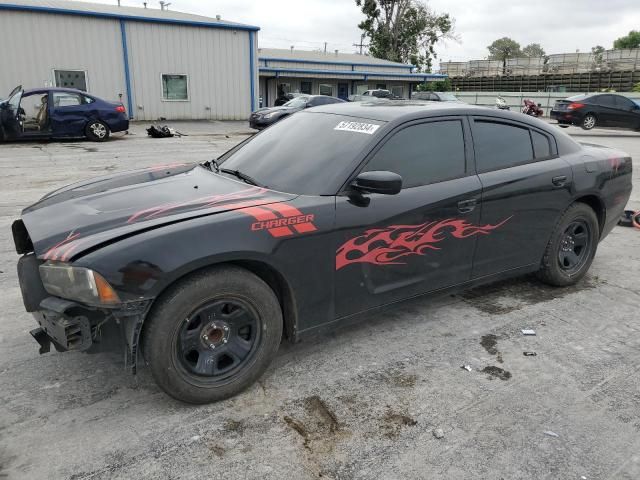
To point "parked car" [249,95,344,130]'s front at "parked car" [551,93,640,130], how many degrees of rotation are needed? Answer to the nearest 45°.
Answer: approximately 135° to its left

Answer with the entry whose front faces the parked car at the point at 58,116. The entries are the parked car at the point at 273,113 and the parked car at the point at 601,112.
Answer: the parked car at the point at 273,113

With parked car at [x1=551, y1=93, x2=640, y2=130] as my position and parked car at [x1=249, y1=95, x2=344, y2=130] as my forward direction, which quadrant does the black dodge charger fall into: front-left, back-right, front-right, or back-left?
front-left

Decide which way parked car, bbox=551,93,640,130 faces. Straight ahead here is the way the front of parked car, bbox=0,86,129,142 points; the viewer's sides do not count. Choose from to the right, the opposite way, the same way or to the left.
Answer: the opposite way

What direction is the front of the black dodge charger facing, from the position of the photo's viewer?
facing the viewer and to the left of the viewer

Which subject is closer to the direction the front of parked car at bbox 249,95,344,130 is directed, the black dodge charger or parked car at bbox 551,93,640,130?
the black dodge charger

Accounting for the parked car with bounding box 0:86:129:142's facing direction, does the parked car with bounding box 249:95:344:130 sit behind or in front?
behind

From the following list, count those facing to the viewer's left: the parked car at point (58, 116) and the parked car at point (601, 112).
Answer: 1

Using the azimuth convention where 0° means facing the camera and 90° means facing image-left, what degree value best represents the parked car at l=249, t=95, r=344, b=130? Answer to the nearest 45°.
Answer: approximately 45°

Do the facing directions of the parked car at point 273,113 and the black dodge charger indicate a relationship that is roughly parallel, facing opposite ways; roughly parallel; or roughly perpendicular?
roughly parallel

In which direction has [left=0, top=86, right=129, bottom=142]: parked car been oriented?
to the viewer's left

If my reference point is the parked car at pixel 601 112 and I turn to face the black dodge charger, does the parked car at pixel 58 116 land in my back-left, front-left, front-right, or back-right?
front-right

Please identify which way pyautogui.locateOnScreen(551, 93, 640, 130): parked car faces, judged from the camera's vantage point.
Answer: facing away from the viewer and to the right of the viewer

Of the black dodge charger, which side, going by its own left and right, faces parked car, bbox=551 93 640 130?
back

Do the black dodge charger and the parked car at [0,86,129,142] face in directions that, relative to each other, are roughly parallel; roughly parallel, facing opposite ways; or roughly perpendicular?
roughly parallel

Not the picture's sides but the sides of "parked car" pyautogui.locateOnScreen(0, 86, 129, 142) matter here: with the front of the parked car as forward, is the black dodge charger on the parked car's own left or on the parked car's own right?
on the parked car's own left

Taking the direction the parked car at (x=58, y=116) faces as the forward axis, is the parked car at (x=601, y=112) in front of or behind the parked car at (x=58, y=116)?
behind

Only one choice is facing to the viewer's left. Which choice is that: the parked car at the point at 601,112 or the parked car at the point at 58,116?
the parked car at the point at 58,116
